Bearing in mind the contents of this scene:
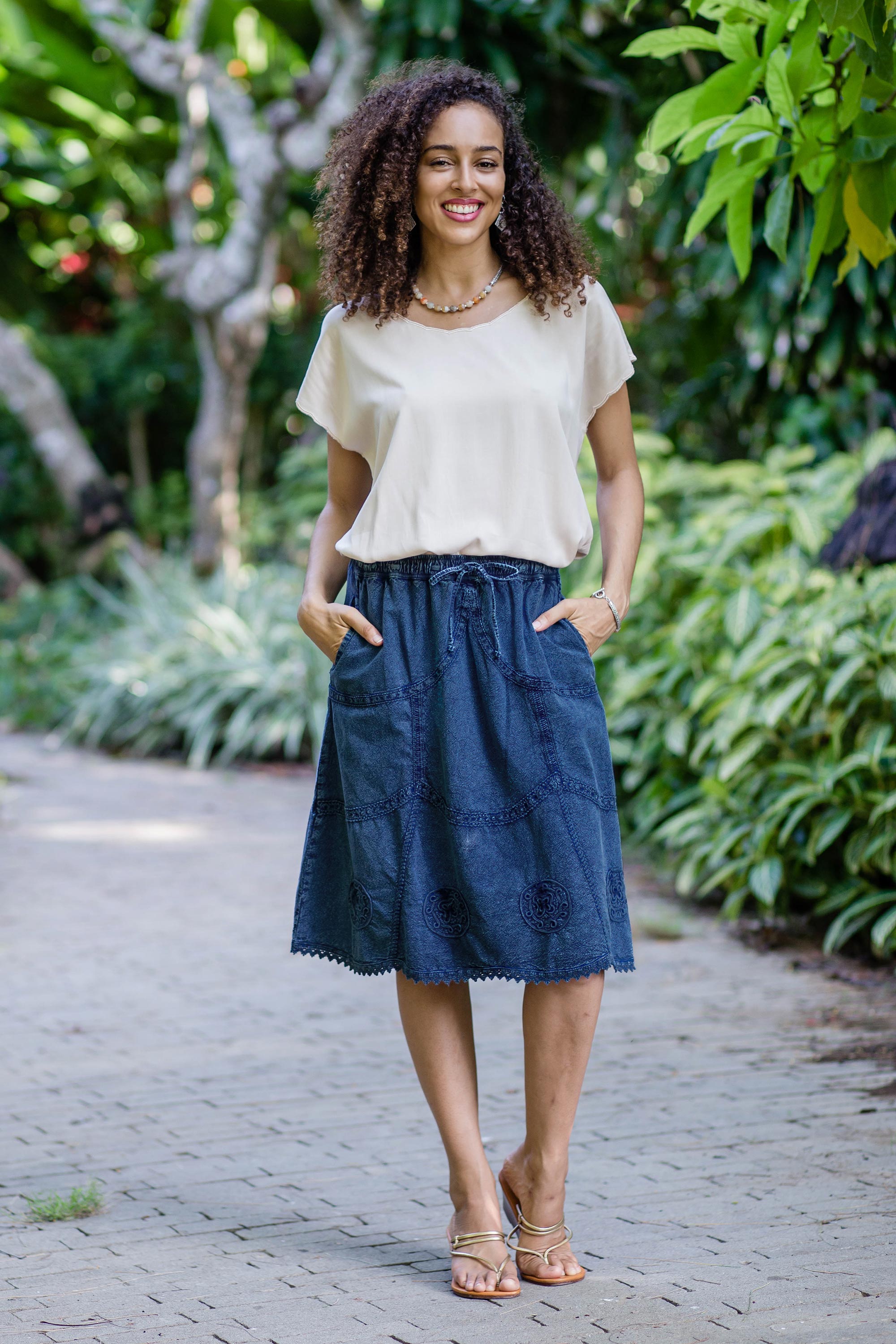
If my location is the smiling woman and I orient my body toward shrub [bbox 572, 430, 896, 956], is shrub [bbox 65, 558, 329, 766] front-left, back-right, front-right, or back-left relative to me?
front-left

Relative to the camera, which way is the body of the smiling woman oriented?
toward the camera

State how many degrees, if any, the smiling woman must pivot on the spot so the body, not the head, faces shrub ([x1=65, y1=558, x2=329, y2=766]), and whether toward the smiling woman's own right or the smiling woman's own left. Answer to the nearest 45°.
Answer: approximately 180°

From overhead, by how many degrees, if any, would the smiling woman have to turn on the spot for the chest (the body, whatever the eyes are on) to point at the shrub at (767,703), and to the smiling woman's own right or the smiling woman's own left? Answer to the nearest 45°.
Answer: approximately 180°

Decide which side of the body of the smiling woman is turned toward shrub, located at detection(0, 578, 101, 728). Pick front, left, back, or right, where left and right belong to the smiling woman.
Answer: back

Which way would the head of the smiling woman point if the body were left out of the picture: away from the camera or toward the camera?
toward the camera
